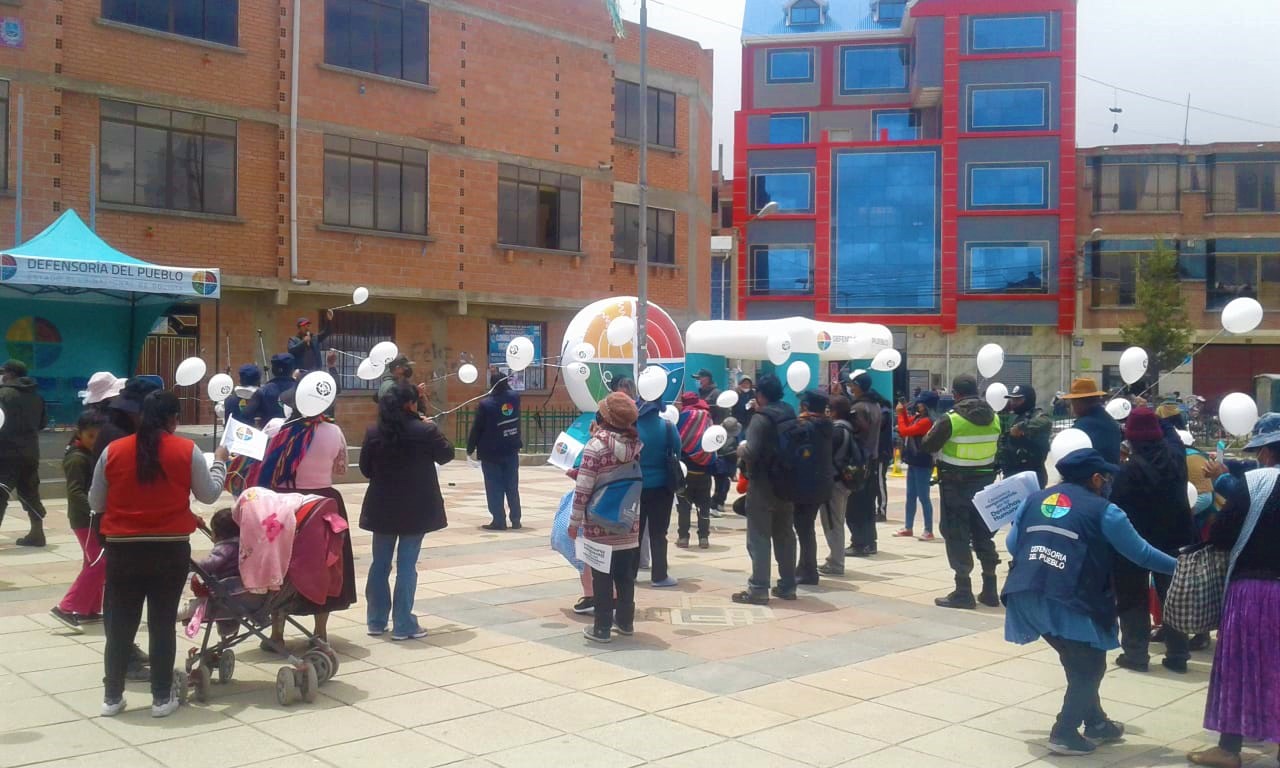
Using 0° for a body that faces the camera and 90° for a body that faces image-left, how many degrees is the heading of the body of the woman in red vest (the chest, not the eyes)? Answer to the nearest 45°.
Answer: approximately 180°

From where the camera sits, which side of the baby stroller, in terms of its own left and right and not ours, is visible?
left

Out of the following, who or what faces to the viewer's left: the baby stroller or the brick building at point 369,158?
the baby stroller

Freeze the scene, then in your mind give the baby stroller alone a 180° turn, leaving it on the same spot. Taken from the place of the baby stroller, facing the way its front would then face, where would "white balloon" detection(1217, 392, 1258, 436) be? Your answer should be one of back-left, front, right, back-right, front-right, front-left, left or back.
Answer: front
